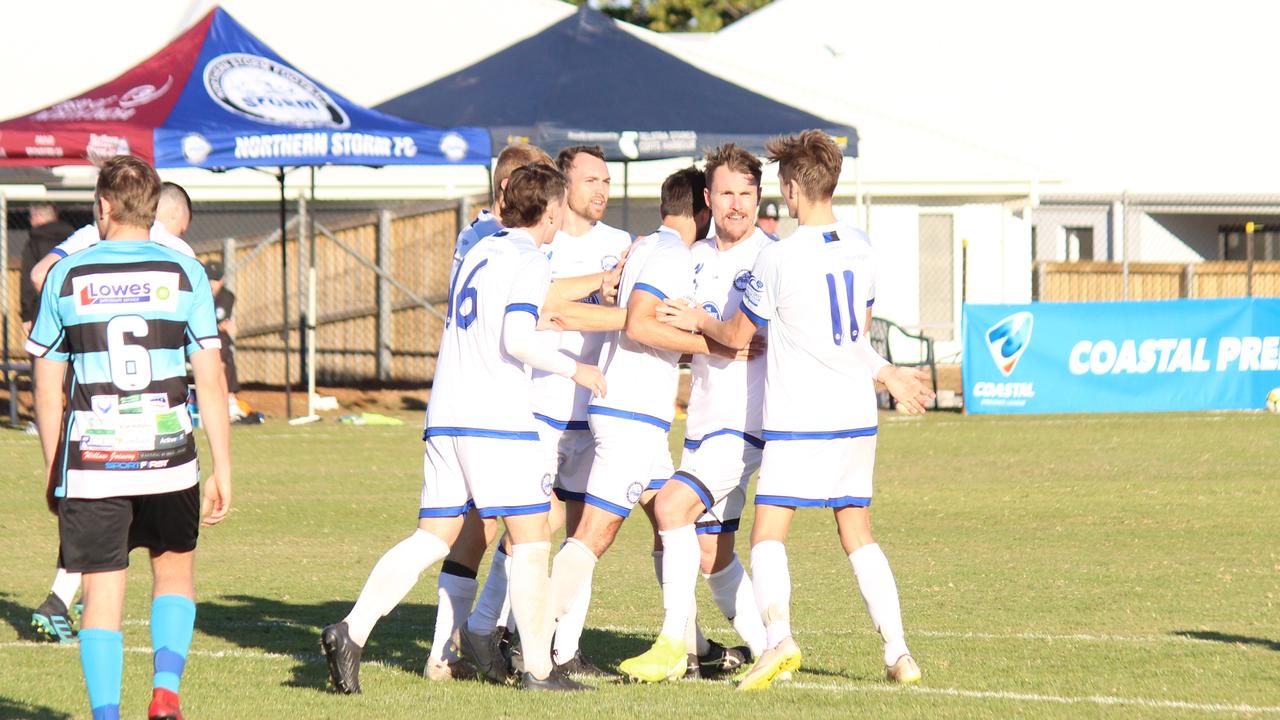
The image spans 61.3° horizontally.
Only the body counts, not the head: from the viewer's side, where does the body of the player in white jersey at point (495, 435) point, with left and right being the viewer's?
facing away from the viewer and to the right of the viewer

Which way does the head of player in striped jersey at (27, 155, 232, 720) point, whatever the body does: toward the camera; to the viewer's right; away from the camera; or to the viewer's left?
away from the camera

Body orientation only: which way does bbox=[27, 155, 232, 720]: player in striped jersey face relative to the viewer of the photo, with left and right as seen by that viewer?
facing away from the viewer

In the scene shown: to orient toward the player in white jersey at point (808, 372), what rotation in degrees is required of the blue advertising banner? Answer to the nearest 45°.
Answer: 0° — it already faces them

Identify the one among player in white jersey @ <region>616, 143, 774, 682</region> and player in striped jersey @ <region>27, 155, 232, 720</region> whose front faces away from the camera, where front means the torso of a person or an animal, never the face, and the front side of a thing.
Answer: the player in striped jersey

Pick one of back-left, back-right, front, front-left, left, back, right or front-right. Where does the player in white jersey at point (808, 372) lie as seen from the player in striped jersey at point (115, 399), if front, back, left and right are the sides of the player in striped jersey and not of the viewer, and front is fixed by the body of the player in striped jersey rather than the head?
right

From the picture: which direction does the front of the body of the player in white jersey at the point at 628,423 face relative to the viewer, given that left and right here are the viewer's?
facing to the right of the viewer

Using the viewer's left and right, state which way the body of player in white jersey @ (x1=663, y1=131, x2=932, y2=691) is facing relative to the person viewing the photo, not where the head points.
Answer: facing away from the viewer and to the left of the viewer

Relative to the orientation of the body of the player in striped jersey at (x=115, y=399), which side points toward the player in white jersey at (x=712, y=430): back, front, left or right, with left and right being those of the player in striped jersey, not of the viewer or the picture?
right

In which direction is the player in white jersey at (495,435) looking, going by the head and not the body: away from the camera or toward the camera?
away from the camera

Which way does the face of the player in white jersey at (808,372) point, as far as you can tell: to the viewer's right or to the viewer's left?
to the viewer's left
